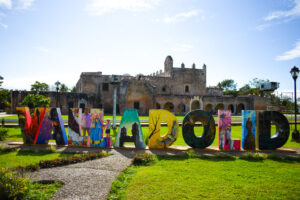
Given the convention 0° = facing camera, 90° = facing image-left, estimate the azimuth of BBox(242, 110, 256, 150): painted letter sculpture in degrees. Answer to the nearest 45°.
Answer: approximately 0°

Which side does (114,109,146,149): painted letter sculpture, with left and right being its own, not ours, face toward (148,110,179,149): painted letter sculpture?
left

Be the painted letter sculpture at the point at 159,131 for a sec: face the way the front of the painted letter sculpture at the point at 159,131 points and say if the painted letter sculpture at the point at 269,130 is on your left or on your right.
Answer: on your left

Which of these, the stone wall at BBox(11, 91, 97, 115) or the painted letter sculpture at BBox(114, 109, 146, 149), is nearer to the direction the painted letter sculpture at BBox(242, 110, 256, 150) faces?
the painted letter sculpture

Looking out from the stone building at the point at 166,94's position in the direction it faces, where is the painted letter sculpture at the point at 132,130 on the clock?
The painted letter sculpture is roughly at 12 o'clock from the stone building.

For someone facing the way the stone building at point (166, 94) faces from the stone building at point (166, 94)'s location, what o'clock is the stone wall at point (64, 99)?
the stone wall at point (64, 99) is roughly at 2 o'clock from the stone building at point (166, 94).

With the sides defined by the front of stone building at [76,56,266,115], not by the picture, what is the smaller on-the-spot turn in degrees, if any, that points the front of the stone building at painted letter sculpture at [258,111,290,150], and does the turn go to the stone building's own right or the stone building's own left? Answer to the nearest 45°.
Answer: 0° — it already faces it
